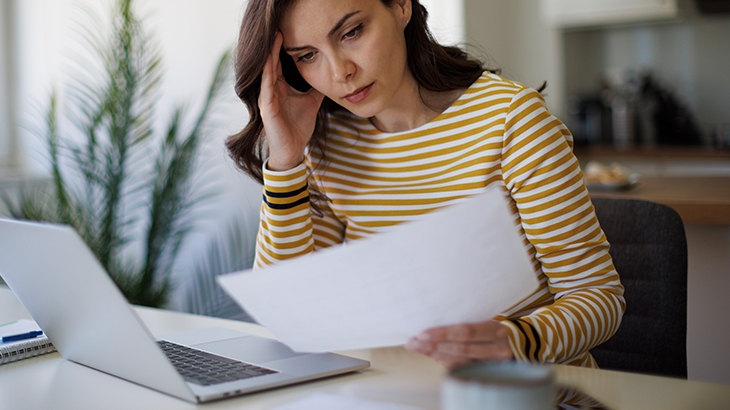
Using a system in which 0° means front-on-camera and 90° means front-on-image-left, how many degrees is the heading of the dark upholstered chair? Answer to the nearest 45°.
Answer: approximately 45°

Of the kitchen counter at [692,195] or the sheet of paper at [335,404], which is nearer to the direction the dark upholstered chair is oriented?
the sheet of paper

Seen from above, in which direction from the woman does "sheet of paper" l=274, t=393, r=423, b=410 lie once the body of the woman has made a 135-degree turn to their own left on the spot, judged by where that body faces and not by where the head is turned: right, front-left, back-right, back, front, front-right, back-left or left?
right

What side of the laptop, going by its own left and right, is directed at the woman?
front

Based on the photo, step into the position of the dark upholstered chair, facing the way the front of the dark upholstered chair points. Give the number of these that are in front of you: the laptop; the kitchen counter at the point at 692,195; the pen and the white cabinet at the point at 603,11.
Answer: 2

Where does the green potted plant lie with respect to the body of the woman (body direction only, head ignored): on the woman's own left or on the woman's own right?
on the woman's own right

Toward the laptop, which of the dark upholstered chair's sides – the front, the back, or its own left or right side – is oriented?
front

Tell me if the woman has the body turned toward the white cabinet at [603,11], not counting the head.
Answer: no

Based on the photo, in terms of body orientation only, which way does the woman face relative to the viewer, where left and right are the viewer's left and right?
facing the viewer and to the left of the viewer

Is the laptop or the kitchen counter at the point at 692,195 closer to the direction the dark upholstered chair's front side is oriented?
the laptop

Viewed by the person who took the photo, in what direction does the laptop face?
facing away from the viewer and to the right of the viewer

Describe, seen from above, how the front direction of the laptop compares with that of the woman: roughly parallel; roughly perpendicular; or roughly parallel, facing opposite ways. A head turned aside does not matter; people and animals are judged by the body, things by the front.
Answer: roughly parallel, facing opposite ways

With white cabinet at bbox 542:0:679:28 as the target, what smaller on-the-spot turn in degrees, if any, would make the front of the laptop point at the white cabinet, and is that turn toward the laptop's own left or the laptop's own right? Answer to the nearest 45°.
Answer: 0° — it already faces it
